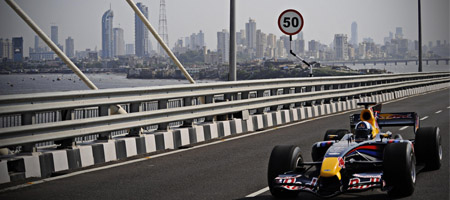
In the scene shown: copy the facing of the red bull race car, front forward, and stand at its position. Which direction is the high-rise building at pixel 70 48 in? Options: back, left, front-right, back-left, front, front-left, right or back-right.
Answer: back-right

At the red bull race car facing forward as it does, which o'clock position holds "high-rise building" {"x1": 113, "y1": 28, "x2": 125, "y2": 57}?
The high-rise building is roughly at 5 o'clock from the red bull race car.

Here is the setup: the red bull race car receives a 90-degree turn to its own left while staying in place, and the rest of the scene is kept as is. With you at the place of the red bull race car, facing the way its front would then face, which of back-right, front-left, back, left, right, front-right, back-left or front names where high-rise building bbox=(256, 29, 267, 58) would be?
left

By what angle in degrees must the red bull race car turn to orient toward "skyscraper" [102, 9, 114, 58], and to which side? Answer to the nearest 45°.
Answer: approximately 135° to its right

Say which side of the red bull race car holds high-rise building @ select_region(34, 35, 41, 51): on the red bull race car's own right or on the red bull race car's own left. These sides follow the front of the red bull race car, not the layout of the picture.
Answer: on the red bull race car's own right

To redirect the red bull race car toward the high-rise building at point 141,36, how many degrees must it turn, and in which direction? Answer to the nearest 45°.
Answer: approximately 135° to its right

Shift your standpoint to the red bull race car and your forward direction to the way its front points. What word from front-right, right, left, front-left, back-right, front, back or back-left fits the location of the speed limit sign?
back

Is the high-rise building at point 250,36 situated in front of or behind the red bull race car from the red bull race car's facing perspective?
behind

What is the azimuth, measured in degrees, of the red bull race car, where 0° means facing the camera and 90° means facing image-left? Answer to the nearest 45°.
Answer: approximately 0°
